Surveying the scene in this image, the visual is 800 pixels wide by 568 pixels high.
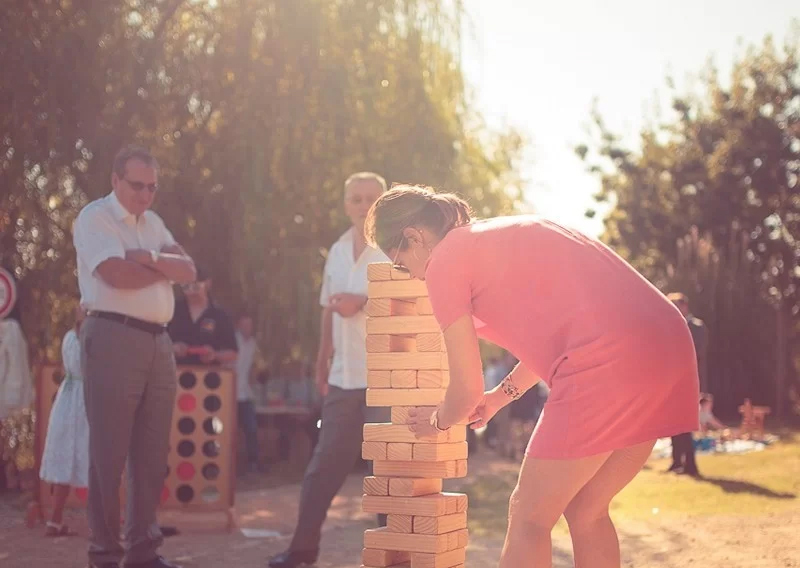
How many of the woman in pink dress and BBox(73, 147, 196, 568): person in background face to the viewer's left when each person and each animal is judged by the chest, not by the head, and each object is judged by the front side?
1

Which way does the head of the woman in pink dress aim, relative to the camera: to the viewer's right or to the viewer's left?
to the viewer's left

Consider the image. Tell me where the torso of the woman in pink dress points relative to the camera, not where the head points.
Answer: to the viewer's left

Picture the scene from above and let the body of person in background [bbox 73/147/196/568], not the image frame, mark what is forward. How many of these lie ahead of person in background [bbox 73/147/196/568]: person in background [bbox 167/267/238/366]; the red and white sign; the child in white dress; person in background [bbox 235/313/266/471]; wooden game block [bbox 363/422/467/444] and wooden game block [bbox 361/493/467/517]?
2

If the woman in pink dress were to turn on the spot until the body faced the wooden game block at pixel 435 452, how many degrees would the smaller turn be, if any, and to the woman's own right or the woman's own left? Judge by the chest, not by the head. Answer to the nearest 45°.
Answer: approximately 45° to the woman's own right

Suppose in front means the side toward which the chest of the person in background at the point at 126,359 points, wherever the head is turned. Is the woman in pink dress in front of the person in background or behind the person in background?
in front

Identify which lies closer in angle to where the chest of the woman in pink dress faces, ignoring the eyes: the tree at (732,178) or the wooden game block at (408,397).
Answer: the wooden game block

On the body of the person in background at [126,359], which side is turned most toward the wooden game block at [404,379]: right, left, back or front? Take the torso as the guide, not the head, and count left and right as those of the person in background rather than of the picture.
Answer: front

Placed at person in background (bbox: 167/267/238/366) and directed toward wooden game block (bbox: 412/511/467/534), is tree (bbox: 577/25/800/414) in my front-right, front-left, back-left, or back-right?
back-left

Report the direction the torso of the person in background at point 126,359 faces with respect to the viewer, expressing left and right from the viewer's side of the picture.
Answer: facing the viewer and to the right of the viewer

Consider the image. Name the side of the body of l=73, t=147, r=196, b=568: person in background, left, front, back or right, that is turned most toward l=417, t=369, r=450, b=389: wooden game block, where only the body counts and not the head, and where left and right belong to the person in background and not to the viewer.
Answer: front

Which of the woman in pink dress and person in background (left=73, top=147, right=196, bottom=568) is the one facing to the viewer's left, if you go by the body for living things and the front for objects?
the woman in pink dress
